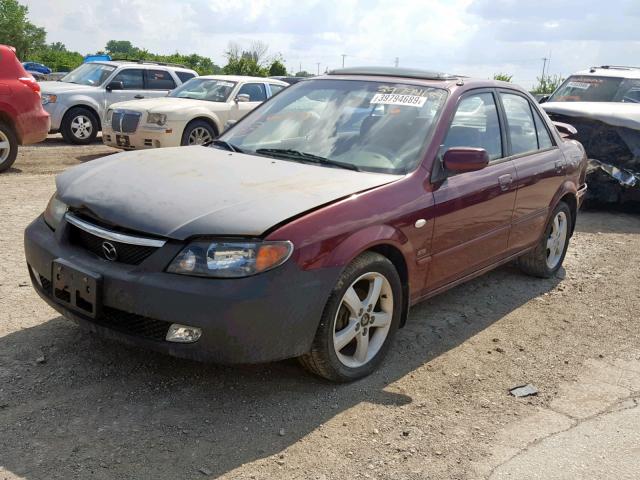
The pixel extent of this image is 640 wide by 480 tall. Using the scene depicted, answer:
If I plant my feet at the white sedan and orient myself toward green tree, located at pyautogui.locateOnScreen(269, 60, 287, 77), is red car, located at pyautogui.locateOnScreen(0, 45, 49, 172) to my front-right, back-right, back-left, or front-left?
back-left

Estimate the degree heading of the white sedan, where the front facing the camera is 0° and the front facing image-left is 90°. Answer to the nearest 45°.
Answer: approximately 45°

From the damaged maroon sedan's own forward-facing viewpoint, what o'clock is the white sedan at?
The white sedan is roughly at 4 o'clock from the damaged maroon sedan.

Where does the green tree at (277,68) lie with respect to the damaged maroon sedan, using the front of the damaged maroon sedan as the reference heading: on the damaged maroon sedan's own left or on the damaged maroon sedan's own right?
on the damaged maroon sedan's own right

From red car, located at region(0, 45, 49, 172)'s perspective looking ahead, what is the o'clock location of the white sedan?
The white sedan is roughly at 5 o'clock from the red car.

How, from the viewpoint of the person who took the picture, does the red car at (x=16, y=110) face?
facing to the left of the viewer

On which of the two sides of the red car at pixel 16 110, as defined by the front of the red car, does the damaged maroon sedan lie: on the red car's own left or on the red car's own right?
on the red car's own left

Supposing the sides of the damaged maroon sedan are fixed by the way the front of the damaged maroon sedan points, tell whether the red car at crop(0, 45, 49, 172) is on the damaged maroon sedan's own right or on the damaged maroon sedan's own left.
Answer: on the damaged maroon sedan's own right

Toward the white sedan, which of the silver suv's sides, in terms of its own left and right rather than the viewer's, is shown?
left

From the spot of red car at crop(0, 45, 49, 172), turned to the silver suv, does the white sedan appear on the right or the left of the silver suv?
right
